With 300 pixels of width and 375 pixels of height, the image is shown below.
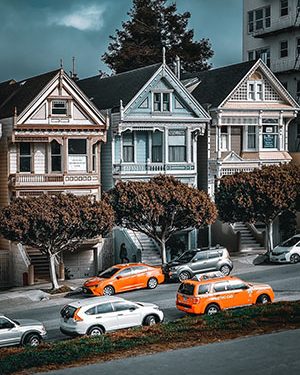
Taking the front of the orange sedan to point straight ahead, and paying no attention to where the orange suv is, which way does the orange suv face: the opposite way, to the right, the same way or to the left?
the opposite way

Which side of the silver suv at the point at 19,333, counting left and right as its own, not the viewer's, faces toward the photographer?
right

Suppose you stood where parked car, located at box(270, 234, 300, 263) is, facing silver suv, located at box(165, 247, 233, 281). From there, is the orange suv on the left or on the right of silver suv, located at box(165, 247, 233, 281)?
left

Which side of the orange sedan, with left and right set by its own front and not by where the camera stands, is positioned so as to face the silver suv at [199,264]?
back

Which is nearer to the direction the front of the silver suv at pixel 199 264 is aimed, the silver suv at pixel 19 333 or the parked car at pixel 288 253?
the silver suv

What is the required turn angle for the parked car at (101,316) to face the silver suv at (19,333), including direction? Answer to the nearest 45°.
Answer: approximately 135° to its left

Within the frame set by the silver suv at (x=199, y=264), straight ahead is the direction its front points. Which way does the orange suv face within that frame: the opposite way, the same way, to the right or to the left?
the opposite way
